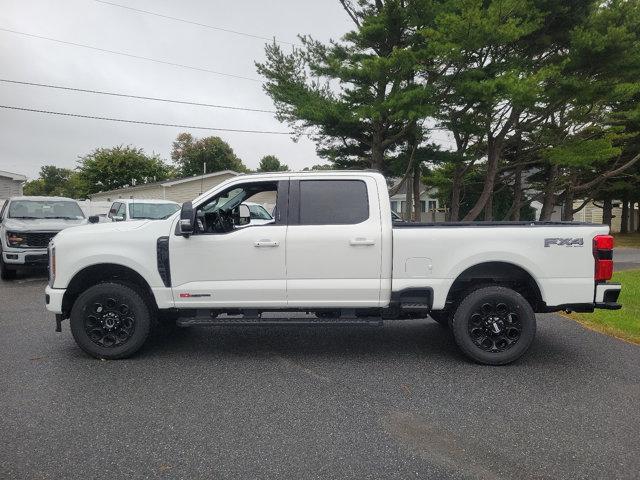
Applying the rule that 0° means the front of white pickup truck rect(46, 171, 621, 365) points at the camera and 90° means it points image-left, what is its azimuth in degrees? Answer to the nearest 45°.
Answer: approximately 90°

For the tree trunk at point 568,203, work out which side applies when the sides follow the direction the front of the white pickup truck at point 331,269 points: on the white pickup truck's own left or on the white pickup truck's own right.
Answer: on the white pickup truck's own right

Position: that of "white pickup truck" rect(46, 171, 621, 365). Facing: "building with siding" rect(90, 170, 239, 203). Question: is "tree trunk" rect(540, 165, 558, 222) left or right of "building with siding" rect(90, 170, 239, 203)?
right

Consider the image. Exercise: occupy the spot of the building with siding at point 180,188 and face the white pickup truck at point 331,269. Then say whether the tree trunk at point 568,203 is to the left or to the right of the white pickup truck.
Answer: left

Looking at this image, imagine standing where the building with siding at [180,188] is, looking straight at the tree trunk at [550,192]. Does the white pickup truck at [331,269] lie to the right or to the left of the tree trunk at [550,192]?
right

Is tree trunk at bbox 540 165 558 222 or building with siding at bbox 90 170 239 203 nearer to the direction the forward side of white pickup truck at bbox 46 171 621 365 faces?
the building with siding

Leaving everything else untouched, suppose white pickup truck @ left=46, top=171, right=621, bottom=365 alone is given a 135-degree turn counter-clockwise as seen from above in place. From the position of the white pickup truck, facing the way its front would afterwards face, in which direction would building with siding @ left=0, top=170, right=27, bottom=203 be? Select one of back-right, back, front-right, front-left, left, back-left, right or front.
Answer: back

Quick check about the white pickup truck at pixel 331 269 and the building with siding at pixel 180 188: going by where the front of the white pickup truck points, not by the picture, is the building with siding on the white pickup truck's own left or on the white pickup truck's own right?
on the white pickup truck's own right

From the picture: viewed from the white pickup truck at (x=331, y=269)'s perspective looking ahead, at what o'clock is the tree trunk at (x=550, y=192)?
The tree trunk is roughly at 4 o'clock from the white pickup truck.
